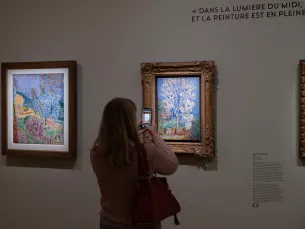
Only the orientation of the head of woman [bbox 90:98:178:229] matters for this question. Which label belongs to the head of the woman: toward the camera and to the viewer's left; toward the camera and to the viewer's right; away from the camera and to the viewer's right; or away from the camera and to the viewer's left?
away from the camera and to the viewer's right

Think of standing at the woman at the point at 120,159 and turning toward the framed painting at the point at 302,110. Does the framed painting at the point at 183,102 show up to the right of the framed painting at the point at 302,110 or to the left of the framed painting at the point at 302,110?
left

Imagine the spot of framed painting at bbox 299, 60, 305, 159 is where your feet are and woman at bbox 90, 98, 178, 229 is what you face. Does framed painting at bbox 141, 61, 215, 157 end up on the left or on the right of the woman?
right

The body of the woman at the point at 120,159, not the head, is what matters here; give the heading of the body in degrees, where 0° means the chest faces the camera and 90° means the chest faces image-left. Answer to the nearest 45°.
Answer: approximately 225°

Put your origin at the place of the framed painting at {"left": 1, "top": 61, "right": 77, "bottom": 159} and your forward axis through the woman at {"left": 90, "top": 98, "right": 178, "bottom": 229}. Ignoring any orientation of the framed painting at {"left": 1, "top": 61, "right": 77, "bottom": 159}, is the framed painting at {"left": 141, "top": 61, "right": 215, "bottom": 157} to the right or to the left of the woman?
left

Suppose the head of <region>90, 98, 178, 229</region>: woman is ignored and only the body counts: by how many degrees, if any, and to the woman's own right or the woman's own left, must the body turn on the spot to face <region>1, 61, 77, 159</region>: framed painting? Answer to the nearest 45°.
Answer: approximately 90° to the woman's own left
